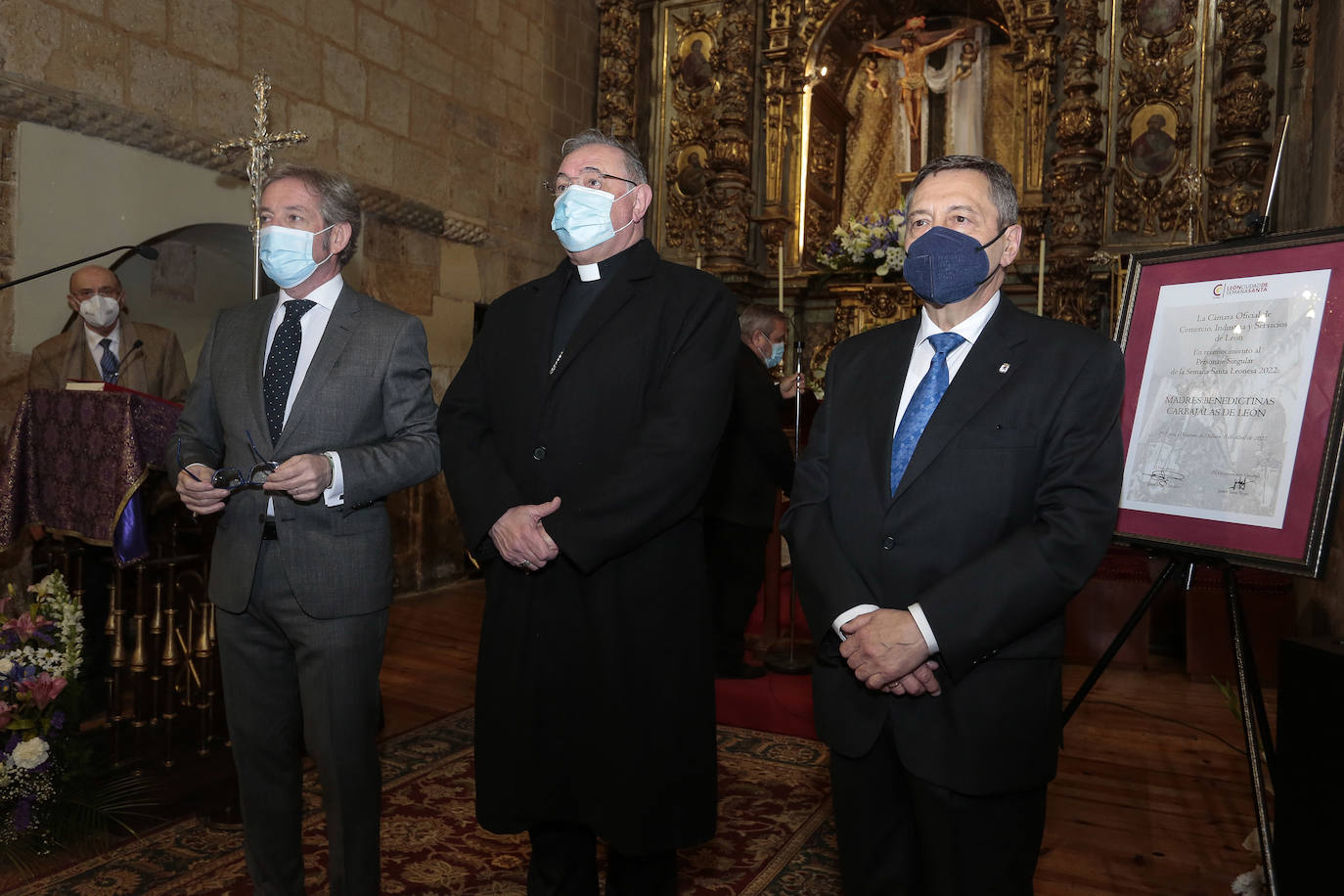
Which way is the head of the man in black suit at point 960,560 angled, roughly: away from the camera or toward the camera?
toward the camera

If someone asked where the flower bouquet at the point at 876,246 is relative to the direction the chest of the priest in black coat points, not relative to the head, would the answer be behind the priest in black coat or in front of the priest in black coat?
behind

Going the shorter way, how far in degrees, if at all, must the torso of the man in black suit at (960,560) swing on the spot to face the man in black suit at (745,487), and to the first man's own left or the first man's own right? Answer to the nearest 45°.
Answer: approximately 135° to the first man's own right

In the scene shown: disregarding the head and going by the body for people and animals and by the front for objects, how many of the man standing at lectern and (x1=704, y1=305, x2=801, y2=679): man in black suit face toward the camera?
1

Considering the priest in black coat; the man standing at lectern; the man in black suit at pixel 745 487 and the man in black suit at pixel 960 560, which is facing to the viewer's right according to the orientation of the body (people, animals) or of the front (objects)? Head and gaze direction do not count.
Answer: the man in black suit at pixel 745 487

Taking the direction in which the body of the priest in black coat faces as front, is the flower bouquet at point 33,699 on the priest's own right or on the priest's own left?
on the priest's own right

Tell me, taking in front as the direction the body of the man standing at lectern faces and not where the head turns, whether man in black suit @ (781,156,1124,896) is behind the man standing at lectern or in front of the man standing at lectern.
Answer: in front

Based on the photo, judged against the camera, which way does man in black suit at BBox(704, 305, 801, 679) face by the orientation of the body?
to the viewer's right

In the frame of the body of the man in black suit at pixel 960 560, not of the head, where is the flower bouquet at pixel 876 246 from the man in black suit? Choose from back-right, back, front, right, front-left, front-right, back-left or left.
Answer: back-right

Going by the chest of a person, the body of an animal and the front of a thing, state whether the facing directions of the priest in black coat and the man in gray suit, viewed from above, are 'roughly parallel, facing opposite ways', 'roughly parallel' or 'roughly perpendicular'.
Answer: roughly parallel

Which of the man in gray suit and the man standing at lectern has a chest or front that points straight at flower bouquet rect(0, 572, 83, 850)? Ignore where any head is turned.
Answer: the man standing at lectern

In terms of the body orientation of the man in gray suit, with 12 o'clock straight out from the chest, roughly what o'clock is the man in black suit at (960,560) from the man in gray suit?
The man in black suit is roughly at 9 o'clock from the man in gray suit.

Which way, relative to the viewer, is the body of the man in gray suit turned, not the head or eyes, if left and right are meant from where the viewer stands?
facing the viewer and to the left of the viewer

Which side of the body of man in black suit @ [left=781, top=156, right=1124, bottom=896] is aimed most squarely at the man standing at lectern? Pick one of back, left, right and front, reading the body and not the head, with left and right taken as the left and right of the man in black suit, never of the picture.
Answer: right

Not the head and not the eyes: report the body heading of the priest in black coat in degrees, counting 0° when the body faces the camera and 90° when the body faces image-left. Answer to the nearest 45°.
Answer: approximately 45°

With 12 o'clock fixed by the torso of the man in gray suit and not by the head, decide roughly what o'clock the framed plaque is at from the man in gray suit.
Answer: The framed plaque is roughly at 8 o'clock from the man in gray suit.

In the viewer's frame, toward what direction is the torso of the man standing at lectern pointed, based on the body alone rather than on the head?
toward the camera

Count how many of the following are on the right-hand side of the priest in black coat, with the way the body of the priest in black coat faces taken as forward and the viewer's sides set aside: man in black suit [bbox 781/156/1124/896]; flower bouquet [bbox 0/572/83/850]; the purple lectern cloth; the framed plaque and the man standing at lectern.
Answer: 3
